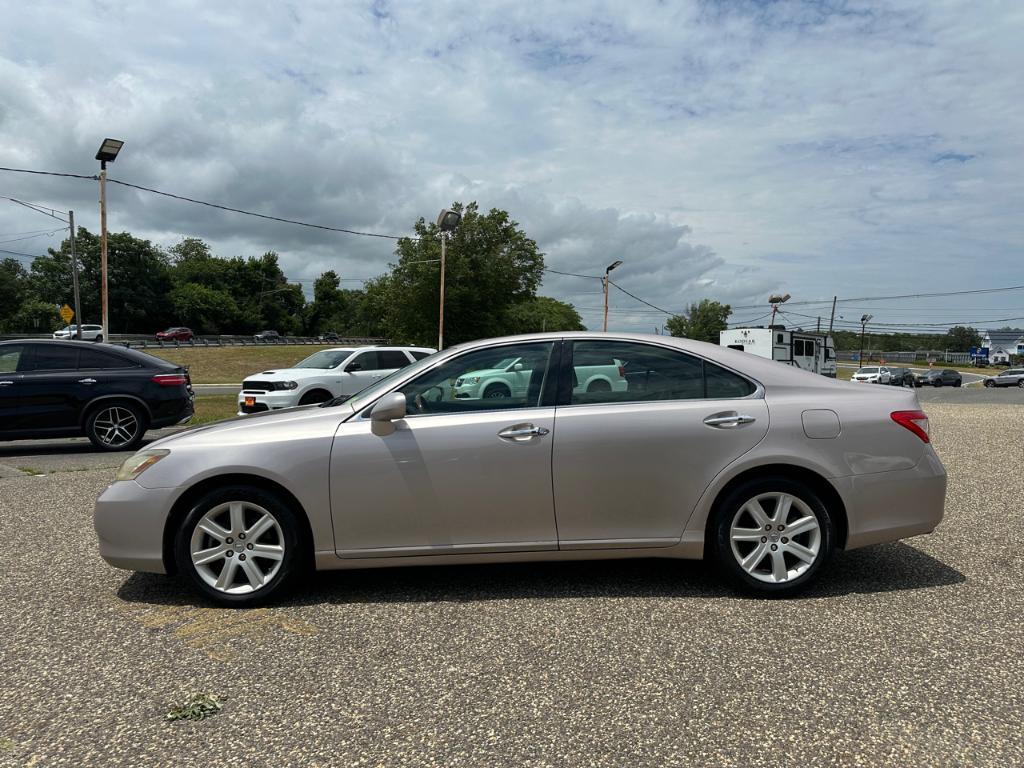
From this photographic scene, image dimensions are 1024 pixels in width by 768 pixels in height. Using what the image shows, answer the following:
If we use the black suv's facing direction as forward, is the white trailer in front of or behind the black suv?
behind

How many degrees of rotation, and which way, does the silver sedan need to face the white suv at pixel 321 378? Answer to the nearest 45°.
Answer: approximately 90° to its right

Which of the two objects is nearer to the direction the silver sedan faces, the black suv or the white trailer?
the black suv

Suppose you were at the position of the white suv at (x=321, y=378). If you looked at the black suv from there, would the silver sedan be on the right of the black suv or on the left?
left

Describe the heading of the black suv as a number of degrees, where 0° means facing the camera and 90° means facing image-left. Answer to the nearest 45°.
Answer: approximately 90°

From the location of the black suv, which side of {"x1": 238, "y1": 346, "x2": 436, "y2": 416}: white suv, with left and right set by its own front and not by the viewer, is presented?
front

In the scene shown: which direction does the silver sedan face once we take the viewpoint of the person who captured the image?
facing to the left of the viewer

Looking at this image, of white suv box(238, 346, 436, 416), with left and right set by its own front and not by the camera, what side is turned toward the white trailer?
back

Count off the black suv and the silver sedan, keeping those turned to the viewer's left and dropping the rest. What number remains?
2

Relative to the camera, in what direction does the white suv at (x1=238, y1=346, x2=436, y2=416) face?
facing the viewer and to the left of the viewer

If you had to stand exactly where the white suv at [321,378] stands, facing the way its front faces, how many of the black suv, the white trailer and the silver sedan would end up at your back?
1

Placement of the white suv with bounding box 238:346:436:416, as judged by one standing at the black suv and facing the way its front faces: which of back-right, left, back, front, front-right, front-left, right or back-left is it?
back-right

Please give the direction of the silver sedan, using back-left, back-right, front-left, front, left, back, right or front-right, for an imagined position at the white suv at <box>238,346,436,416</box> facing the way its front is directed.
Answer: front-left
